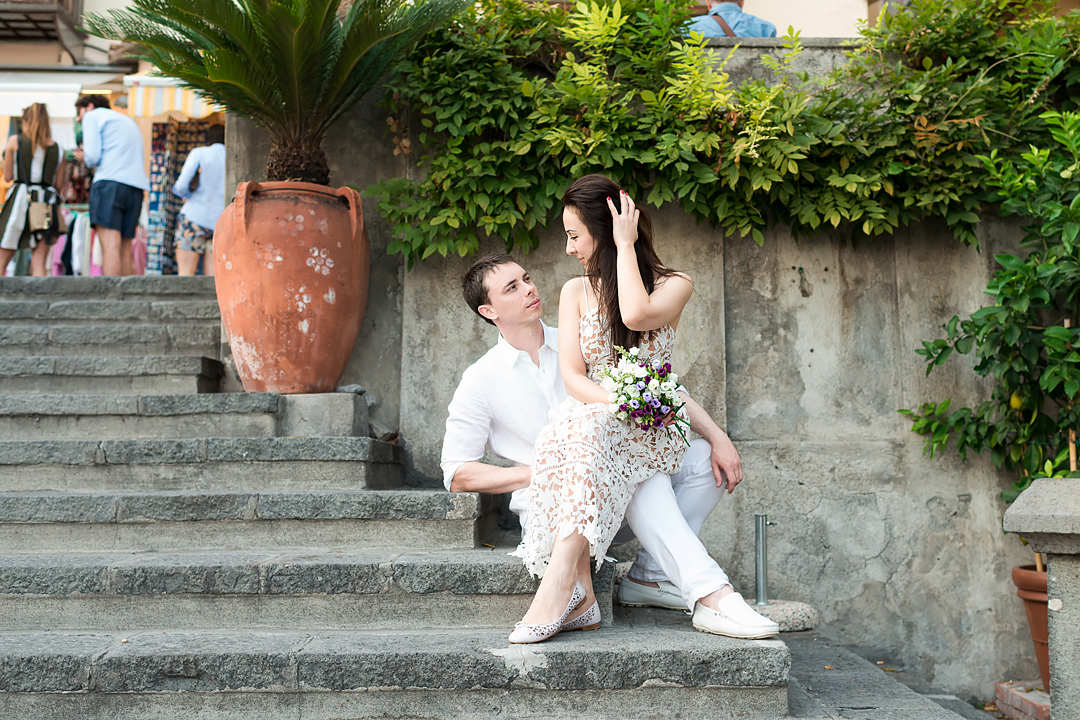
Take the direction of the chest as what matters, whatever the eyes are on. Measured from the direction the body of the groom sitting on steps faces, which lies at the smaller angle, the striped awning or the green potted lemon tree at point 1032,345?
the green potted lemon tree

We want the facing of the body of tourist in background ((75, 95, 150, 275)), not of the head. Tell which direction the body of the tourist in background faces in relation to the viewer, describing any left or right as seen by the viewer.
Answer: facing away from the viewer and to the left of the viewer

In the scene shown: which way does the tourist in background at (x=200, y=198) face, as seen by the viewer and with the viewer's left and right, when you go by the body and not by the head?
facing away from the viewer

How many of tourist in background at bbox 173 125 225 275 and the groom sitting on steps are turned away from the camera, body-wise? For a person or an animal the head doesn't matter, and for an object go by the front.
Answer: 1

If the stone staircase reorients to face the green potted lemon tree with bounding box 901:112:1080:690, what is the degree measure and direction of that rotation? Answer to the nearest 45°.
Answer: approximately 90° to its left

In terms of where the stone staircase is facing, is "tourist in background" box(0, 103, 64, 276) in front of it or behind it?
behind

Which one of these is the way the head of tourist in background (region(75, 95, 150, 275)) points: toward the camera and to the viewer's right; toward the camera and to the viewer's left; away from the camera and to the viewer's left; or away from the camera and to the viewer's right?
away from the camera and to the viewer's left

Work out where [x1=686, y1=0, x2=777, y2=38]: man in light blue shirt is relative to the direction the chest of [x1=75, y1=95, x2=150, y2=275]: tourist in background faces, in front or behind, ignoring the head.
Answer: behind

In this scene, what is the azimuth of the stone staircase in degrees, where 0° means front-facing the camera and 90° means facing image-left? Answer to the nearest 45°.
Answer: approximately 0°
